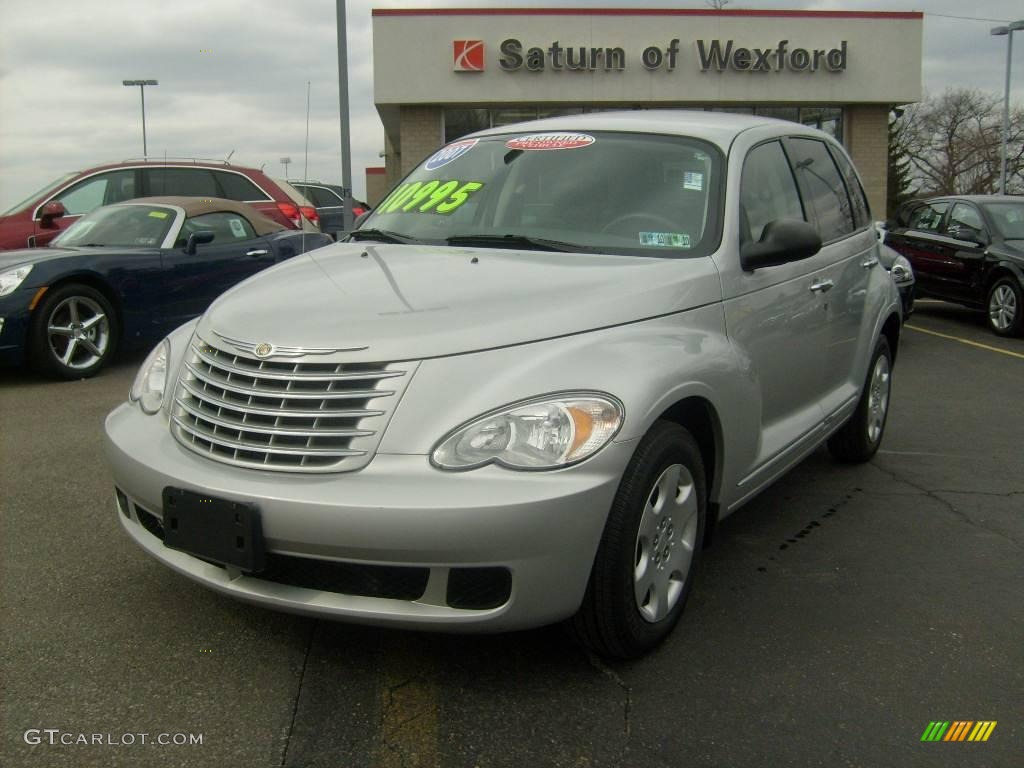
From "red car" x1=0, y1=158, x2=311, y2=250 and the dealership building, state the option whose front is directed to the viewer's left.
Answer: the red car

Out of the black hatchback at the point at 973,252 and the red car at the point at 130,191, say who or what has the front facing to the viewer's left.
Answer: the red car

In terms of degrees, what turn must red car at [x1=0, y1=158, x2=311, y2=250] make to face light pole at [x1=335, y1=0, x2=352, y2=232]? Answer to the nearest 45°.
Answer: approximately 135° to its right

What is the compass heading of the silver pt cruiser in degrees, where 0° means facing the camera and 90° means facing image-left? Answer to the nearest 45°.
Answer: approximately 45°

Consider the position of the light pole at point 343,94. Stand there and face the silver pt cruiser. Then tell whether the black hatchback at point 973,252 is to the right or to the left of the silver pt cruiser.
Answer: left

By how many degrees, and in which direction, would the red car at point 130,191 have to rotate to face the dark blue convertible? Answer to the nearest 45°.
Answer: approximately 90° to its left

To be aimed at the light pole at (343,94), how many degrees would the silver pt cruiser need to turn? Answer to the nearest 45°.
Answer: approximately 135° to its right

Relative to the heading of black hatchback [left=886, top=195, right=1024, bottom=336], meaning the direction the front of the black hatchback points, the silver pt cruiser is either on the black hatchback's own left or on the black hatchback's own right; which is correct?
on the black hatchback's own right

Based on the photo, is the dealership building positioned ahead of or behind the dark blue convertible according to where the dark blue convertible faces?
behind

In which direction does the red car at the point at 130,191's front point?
to the viewer's left

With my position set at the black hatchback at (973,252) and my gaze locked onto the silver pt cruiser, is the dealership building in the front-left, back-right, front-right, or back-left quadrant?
back-right
